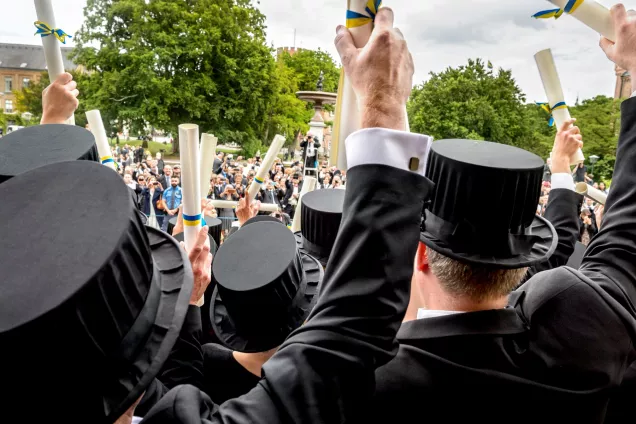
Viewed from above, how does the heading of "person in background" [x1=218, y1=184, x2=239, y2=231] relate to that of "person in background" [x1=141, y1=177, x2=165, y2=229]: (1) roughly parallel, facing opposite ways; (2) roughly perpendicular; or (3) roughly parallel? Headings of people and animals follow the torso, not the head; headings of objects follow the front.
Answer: roughly parallel

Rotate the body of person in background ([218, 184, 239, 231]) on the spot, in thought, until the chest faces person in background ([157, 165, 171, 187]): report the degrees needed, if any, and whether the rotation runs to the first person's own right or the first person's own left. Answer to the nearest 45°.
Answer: approximately 135° to the first person's own right

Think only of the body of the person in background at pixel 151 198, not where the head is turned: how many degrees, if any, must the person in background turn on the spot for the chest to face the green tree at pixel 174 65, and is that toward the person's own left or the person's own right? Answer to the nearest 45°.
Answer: approximately 180°

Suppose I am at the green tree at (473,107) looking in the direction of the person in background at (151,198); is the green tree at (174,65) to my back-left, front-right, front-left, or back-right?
front-right

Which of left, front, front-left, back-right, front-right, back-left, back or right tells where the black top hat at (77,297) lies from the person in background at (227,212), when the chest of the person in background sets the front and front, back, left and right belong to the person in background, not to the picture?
front

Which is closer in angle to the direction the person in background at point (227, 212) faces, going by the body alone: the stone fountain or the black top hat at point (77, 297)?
the black top hat

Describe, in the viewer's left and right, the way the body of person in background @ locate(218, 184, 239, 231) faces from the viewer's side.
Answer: facing the viewer

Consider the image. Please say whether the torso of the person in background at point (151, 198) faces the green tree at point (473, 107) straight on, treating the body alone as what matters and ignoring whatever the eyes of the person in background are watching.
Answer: no

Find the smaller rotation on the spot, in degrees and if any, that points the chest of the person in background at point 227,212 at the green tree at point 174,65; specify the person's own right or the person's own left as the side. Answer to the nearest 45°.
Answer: approximately 180°

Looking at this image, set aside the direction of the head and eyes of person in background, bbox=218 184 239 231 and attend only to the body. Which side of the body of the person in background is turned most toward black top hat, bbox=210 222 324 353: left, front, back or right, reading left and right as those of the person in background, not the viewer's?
front

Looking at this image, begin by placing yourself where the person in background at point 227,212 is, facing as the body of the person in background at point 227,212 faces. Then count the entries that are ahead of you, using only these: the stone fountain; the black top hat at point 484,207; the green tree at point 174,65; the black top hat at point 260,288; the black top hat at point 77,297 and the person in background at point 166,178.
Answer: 3

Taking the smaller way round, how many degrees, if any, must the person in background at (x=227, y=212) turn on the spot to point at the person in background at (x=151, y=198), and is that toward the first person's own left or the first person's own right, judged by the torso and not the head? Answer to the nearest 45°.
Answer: approximately 135° to the first person's own right

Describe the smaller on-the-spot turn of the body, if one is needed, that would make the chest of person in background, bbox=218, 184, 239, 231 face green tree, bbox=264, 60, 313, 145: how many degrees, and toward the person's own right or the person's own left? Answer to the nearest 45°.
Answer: approximately 180°
